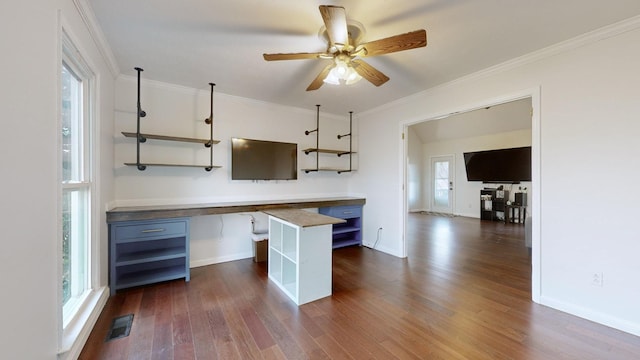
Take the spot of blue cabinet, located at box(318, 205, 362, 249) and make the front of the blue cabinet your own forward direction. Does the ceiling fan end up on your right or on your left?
on your right

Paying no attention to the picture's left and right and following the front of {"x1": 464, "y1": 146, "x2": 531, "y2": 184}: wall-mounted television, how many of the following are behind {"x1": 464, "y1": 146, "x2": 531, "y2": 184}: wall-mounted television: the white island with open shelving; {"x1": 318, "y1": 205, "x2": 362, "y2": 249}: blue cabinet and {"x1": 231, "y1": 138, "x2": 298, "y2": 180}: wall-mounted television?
0

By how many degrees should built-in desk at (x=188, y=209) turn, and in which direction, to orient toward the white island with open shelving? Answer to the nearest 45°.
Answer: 0° — it already faces it

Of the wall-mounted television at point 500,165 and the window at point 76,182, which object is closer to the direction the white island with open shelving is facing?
the window

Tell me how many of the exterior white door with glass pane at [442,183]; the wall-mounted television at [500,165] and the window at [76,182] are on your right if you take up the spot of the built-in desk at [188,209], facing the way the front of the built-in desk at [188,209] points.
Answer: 1

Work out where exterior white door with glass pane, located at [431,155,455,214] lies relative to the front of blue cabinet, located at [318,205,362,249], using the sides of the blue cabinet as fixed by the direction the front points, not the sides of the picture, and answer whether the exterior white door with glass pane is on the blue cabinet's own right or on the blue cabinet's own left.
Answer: on the blue cabinet's own left

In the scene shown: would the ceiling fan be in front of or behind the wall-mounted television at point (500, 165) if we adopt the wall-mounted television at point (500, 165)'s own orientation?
in front

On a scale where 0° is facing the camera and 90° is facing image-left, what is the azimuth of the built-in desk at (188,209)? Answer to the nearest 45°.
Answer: approximately 315°

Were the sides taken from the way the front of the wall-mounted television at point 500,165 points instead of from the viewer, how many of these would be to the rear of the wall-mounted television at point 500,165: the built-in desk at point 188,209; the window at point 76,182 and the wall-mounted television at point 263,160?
0

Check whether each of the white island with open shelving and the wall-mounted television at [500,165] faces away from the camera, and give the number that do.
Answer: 0

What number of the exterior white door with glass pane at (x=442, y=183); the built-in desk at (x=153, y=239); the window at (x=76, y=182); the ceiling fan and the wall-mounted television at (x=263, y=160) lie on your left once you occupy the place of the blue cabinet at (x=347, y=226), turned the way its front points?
1

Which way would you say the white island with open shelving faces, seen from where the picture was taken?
facing the viewer and to the left of the viewer

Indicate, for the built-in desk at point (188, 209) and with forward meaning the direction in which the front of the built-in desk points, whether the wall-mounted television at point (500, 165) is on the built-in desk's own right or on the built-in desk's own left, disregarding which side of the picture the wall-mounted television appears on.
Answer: on the built-in desk's own left

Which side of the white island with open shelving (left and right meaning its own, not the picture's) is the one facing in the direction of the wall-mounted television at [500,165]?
back

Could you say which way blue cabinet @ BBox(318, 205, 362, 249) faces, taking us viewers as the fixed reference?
facing the viewer and to the right of the viewer

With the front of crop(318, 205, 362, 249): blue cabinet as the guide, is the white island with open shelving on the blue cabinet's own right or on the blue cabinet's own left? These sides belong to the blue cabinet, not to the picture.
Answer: on the blue cabinet's own right

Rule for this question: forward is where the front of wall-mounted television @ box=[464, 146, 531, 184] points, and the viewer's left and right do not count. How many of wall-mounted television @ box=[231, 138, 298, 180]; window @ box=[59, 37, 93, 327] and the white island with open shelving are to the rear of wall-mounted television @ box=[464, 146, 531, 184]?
0
